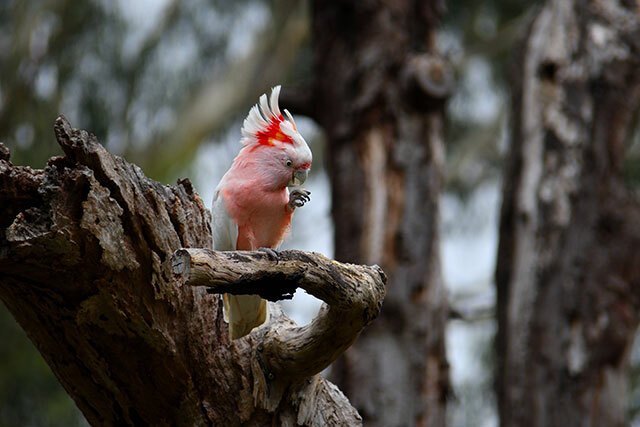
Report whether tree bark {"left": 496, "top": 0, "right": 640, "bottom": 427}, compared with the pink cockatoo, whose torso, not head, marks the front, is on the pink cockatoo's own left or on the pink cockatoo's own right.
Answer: on the pink cockatoo's own left

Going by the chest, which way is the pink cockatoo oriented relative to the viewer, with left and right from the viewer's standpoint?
facing the viewer and to the right of the viewer

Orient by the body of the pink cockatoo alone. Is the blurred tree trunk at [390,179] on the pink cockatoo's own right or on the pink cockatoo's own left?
on the pink cockatoo's own left
